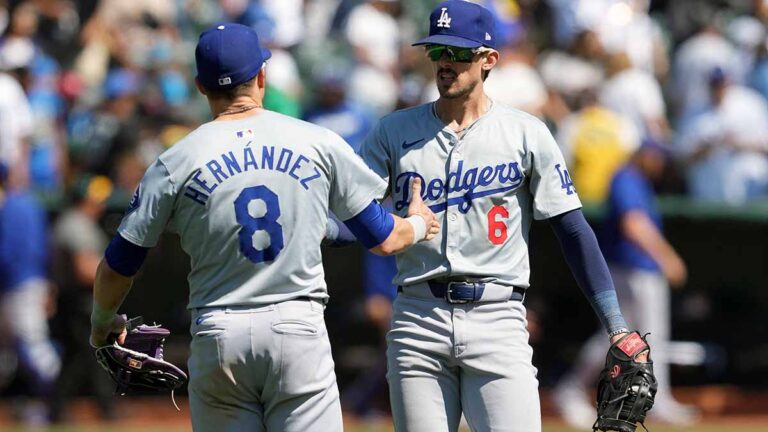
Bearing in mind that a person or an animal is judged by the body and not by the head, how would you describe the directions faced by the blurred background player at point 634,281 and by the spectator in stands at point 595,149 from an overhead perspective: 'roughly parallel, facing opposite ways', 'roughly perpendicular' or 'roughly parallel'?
roughly perpendicular

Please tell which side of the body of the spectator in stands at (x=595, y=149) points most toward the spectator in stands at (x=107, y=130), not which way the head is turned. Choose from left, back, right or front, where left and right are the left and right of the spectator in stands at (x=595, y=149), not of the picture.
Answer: right

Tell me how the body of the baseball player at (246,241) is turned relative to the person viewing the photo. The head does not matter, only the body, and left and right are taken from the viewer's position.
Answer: facing away from the viewer

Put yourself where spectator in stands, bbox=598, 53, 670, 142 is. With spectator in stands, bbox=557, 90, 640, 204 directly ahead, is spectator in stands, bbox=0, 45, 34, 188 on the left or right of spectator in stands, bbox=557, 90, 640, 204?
right

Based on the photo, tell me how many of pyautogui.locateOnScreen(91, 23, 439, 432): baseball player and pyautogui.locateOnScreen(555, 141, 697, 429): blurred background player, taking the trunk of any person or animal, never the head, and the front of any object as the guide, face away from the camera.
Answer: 1

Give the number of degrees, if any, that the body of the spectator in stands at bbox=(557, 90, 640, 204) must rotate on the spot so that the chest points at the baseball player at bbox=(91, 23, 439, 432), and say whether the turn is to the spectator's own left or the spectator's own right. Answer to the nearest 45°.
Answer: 0° — they already face them
